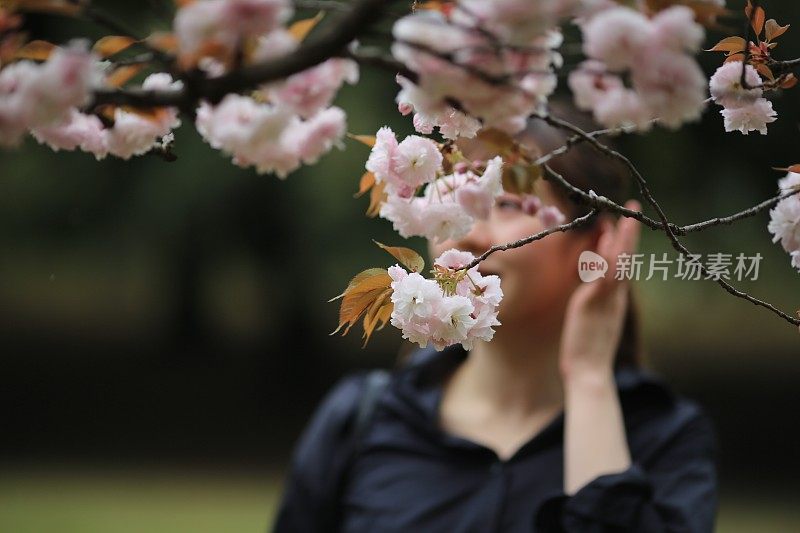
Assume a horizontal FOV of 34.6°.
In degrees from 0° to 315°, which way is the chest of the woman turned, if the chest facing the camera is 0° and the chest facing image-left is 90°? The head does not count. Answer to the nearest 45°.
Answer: approximately 0°
